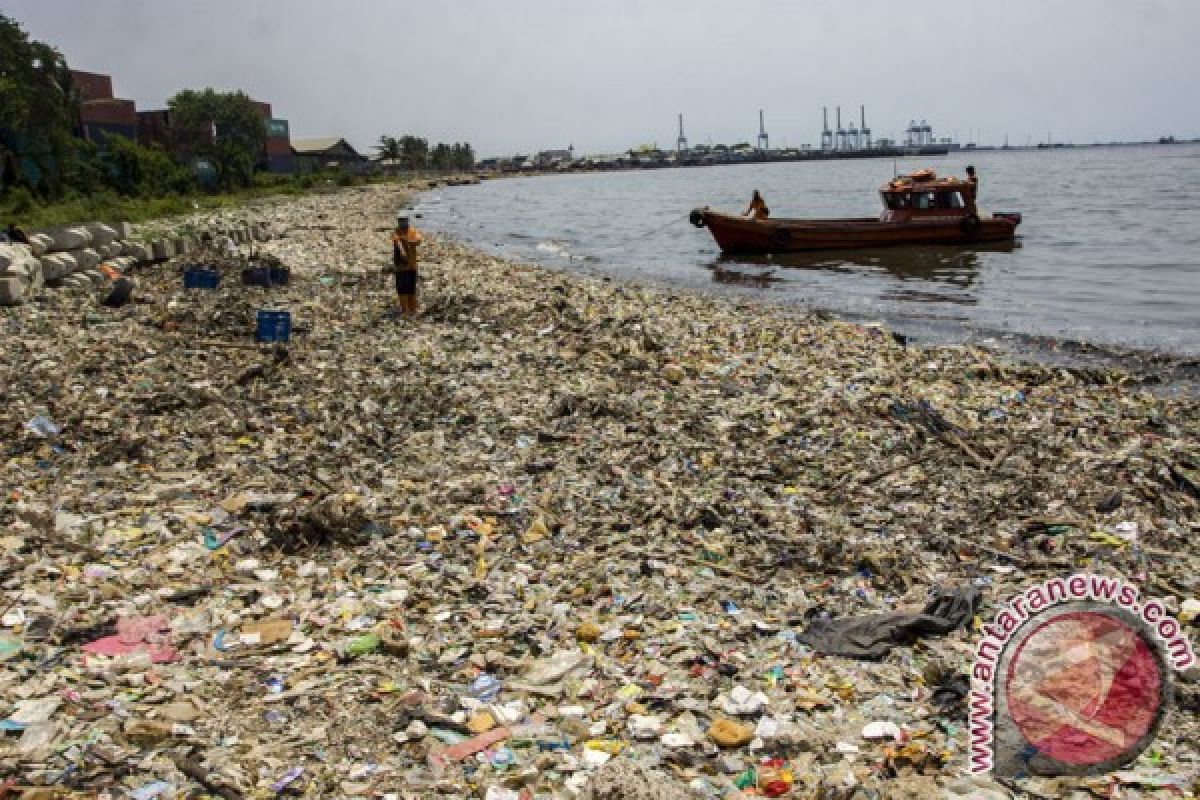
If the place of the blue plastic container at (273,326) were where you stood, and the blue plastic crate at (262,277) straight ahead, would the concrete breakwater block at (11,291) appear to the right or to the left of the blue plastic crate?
left

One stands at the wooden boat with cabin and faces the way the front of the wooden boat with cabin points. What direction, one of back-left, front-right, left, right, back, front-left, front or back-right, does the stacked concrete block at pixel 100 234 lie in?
front-left

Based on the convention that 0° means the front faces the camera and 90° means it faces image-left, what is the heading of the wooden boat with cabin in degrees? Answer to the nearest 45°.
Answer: approximately 90°

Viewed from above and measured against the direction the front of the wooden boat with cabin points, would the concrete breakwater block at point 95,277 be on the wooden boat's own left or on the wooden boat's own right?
on the wooden boat's own left

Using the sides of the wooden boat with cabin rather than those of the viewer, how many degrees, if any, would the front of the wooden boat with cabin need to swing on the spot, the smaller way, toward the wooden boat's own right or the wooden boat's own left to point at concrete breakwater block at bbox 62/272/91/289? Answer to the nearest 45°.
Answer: approximately 45° to the wooden boat's own left

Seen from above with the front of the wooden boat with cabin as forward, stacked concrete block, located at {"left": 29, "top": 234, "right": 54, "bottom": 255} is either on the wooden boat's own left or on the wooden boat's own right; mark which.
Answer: on the wooden boat's own left

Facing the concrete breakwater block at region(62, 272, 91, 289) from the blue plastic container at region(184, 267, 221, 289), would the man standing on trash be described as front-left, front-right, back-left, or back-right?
back-left

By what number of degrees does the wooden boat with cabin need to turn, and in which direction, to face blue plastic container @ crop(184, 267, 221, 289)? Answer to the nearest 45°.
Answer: approximately 45° to its left

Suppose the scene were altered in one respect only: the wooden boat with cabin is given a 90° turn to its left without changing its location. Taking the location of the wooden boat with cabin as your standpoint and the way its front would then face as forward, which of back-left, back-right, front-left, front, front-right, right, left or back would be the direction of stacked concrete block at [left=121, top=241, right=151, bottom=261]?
front-right

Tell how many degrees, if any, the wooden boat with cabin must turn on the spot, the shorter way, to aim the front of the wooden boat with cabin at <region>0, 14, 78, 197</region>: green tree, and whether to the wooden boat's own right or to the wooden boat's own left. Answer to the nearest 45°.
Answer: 0° — it already faces it
